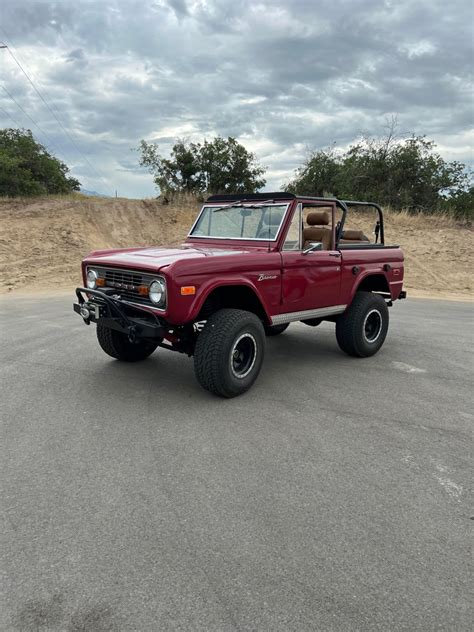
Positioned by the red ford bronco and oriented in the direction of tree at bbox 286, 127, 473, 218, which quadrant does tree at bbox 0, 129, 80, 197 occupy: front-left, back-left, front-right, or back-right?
front-left

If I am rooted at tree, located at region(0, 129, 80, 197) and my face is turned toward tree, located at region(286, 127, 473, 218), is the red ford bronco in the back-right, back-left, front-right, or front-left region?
front-right

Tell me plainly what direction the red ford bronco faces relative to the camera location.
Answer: facing the viewer and to the left of the viewer

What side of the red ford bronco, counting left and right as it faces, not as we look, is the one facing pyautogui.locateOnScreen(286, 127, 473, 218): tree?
back

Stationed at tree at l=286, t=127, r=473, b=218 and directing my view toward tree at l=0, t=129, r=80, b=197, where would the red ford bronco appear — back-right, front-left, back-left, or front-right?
front-left

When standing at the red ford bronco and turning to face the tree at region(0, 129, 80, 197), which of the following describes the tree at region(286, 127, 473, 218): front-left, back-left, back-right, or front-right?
front-right

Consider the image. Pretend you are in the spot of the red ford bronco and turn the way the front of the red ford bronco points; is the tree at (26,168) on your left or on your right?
on your right
